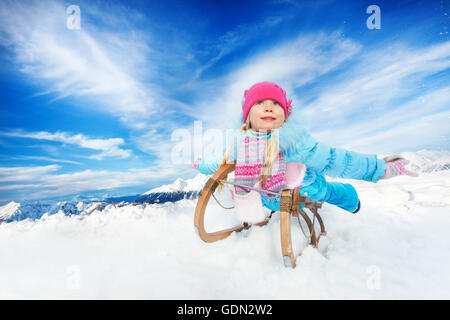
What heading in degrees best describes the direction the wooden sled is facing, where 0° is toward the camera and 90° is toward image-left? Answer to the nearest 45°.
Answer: approximately 45°
